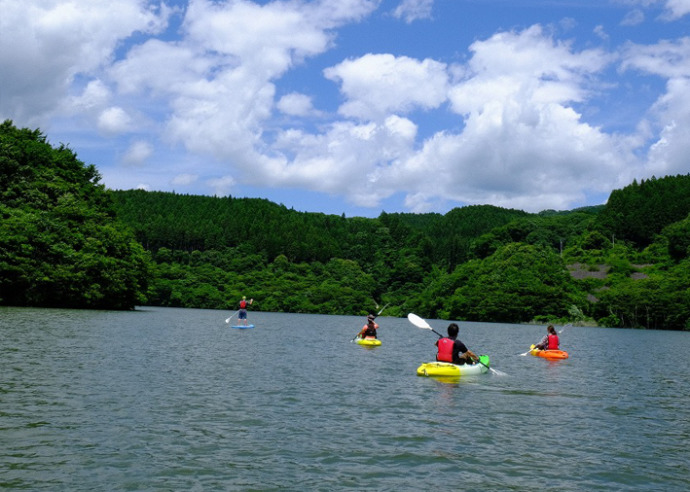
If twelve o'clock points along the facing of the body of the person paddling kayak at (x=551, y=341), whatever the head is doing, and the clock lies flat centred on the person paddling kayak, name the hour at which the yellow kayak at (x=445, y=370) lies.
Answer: The yellow kayak is roughly at 8 o'clock from the person paddling kayak.

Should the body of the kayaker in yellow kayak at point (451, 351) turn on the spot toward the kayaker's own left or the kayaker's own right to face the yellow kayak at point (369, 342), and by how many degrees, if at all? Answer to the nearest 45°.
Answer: approximately 45° to the kayaker's own left

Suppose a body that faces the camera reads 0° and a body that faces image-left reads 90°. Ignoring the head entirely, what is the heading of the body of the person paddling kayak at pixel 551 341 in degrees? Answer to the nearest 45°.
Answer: approximately 135°

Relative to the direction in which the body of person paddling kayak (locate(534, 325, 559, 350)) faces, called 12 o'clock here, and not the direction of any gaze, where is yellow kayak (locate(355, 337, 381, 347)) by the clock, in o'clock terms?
The yellow kayak is roughly at 11 o'clock from the person paddling kayak.

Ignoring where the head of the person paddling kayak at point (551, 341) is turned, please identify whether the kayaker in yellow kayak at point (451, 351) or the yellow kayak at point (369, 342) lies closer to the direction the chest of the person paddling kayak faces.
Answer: the yellow kayak

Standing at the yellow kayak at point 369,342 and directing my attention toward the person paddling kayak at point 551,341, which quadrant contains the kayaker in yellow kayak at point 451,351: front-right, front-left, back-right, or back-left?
front-right

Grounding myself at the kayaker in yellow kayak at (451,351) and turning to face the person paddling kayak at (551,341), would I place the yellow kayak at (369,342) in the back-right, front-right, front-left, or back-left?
front-left

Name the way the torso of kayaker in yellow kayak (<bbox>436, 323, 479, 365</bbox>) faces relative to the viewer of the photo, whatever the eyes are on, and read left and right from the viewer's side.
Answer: facing away from the viewer and to the right of the viewer

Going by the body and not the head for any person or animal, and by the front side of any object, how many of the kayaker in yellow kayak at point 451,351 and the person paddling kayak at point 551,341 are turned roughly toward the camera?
0

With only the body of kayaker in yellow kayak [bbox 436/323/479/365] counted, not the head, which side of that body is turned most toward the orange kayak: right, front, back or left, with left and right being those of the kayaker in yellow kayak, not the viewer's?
front
